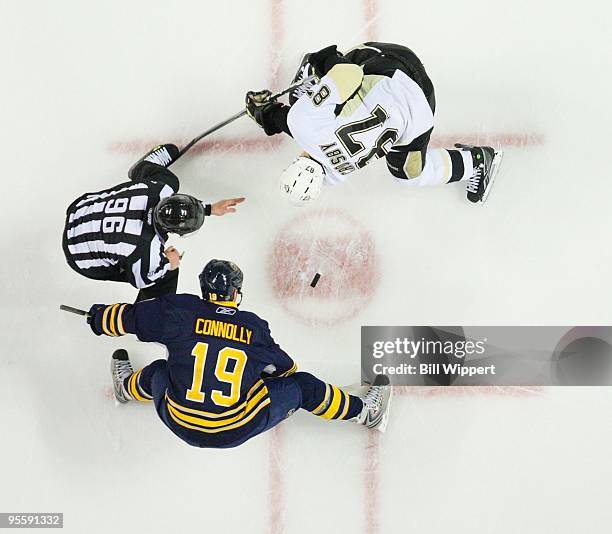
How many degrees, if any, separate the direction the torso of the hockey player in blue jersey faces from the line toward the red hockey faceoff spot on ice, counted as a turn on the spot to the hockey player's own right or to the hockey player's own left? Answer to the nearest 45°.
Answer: approximately 45° to the hockey player's own right

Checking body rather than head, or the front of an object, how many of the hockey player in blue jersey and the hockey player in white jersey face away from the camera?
1

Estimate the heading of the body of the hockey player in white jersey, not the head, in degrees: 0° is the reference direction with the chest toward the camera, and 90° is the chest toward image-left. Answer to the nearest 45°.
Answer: approximately 45°

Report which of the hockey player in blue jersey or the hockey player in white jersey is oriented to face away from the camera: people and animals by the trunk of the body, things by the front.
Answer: the hockey player in blue jersey

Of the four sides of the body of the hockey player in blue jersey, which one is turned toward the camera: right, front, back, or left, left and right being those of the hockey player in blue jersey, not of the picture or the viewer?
back
